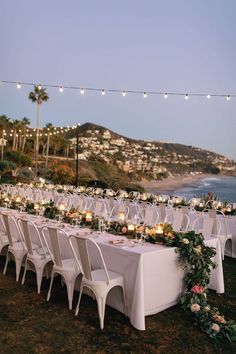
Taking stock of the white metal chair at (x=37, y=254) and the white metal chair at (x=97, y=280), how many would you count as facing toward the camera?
0

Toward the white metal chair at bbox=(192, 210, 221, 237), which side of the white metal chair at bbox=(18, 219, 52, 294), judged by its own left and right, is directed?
front

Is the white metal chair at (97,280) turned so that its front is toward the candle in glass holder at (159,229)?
yes

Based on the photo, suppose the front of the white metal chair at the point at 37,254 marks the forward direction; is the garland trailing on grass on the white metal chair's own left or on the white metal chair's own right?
on the white metal chair's own right

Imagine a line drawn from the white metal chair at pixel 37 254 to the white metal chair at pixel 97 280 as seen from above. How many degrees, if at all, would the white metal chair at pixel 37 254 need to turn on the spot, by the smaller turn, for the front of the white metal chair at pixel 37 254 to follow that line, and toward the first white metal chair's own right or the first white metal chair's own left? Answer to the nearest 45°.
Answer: approximately 90° to the first white metal chair's own right

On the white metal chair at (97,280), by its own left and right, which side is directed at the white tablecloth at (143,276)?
front

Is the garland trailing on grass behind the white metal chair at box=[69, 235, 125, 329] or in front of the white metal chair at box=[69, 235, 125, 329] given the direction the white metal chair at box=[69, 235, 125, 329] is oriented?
in front

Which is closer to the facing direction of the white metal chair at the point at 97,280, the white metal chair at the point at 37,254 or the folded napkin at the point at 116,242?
the folded napkin

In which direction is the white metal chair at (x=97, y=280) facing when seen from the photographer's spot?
facing away from the viewer and to the right of the viewer

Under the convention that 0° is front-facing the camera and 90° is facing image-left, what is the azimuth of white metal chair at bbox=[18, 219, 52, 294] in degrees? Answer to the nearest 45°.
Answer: approximately 225°

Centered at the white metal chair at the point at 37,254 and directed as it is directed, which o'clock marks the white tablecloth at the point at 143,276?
The white tablecloth is roughly at 3 o'clock from the white metal chair.

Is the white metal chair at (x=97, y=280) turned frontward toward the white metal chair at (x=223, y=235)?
yes

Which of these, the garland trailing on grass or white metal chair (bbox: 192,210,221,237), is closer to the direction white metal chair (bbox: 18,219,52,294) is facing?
the white metal chair

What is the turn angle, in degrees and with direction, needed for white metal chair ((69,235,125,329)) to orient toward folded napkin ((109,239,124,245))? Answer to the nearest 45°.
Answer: approximately 45° to its left

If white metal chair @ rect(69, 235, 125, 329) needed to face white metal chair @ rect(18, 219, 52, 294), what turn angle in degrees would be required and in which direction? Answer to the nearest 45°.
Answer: approximately 90° to its left
